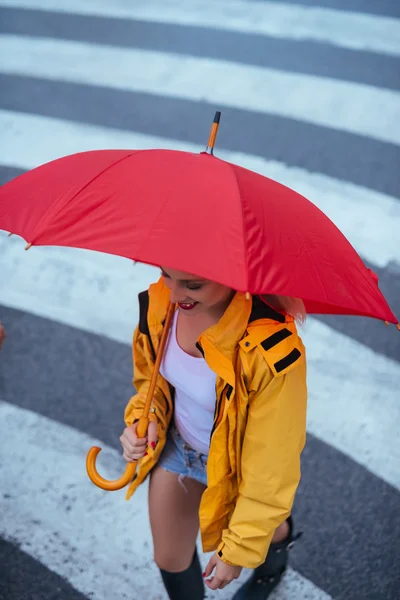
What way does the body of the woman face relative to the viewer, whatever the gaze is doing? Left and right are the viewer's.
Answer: facing the viewer and to the left of the viewer

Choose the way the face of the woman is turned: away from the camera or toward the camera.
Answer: toward the camera
